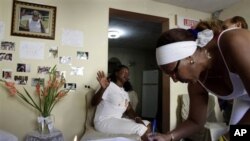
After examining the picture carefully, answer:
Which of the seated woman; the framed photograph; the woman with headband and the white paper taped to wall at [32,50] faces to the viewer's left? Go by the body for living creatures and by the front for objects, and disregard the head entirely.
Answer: the woman with headband

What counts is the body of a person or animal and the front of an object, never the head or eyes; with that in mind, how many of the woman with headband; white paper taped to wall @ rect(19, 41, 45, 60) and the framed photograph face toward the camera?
2

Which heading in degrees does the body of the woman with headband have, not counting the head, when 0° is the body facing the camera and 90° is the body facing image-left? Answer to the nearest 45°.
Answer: approximately 90°

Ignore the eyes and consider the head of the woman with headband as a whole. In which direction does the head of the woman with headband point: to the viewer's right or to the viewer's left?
to the viewer's left

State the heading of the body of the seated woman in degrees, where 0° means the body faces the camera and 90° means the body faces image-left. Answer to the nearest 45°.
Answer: approximately 315°

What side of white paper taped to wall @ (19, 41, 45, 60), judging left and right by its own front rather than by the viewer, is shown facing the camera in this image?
front

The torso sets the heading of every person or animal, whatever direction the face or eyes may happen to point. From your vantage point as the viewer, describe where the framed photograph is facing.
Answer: facing the viewer

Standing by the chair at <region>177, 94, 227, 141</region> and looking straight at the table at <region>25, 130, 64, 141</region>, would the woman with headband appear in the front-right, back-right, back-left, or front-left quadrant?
front-left

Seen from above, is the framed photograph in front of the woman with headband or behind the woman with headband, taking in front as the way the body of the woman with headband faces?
in front

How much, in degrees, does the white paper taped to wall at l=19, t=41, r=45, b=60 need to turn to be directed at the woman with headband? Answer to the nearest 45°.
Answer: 0° — it already faces them

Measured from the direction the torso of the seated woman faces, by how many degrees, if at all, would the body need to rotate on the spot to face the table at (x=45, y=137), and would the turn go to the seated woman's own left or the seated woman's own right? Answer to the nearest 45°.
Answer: approximately 90° to the seated woman's own right

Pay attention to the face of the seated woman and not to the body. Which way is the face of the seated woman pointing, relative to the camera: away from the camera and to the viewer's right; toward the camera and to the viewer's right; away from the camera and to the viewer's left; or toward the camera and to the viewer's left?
toward the camera and to the viewer's right
